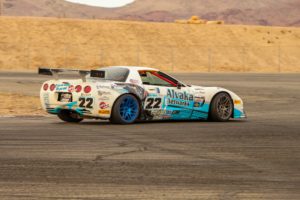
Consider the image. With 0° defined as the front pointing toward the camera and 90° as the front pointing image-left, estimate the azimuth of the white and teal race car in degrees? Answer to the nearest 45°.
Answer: approximately 225°
